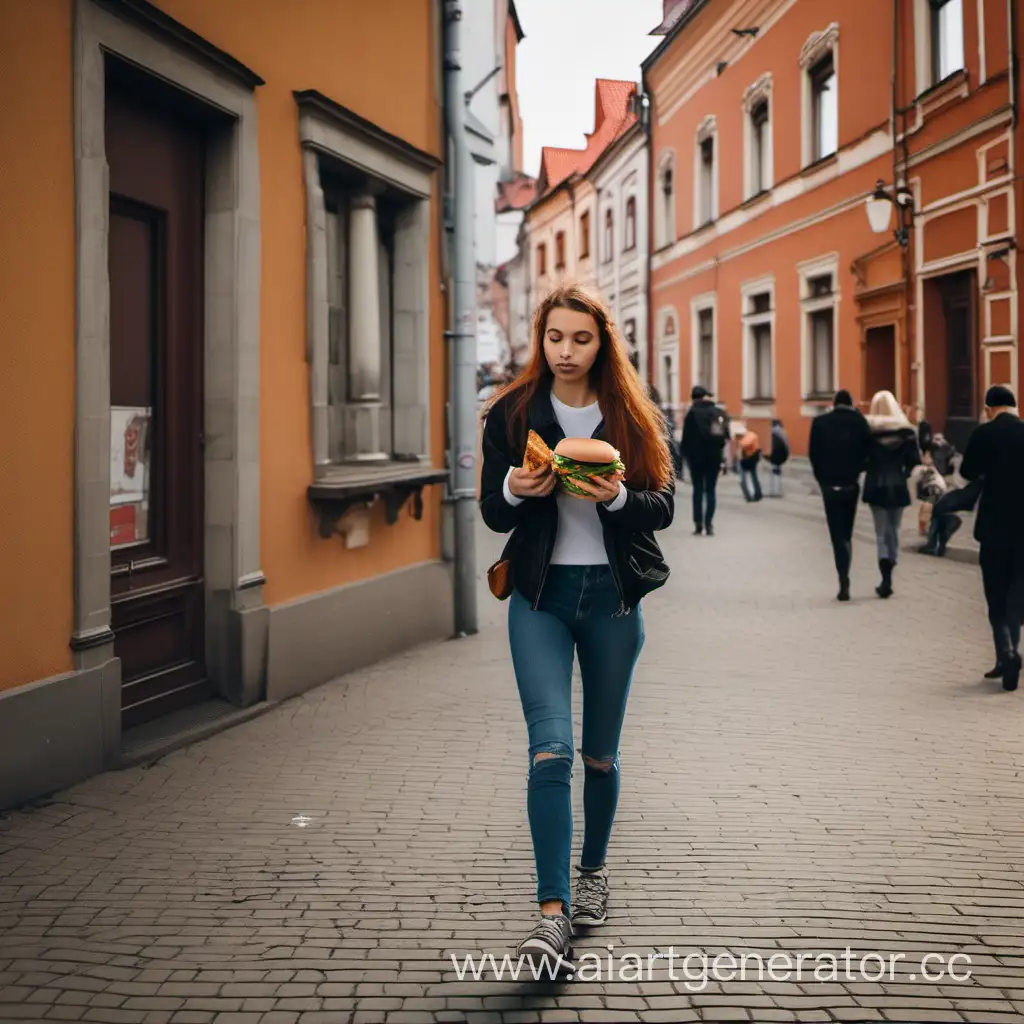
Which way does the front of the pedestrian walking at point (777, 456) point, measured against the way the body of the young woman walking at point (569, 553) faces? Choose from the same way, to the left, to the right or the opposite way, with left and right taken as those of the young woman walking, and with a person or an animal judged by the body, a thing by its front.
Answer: the opposite way

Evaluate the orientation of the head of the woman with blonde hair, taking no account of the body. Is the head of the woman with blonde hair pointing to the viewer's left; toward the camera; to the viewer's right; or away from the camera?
away from the camera

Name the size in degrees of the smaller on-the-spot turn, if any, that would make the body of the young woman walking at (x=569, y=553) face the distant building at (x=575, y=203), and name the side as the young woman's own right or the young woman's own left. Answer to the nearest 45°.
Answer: approximately 180°

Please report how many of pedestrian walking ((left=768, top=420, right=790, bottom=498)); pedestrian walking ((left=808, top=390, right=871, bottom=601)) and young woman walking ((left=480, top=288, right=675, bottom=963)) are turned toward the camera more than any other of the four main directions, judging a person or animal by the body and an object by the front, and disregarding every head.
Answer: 1

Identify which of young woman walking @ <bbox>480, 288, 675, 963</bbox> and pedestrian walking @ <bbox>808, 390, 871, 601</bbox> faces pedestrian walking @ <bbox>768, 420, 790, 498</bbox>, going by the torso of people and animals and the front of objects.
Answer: pedestrian walking @ <bbox>808, 390, 871, 601</bbox>

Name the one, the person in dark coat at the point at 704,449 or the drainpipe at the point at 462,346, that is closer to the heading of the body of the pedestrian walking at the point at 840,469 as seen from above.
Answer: the person in dark coat
